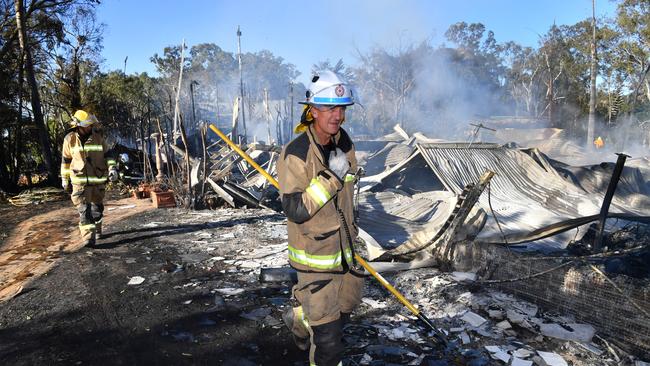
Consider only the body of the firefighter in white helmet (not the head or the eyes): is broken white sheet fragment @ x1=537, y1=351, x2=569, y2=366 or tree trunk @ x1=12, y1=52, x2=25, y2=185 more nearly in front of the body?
the broken white sheet fragment

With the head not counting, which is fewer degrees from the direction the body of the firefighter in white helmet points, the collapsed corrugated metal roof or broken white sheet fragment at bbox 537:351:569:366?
the broken white sheet fragment

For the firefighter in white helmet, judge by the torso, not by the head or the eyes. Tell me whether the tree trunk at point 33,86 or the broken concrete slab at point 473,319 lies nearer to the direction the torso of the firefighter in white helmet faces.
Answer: the broken concrete slab

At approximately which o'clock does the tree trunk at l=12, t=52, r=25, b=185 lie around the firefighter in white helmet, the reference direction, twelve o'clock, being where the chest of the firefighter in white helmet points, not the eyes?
The tree trunk is roughly at 6 o'clock from the firefighter in white helmet.

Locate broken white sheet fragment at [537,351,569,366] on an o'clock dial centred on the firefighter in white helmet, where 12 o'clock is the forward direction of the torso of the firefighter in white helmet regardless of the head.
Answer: The broken white sheet fragment is roughly at 10 o'clock from the firefighter in white helmet.

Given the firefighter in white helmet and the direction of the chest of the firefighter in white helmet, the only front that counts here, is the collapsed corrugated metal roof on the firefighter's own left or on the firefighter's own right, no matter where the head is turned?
on the firefighter's own left

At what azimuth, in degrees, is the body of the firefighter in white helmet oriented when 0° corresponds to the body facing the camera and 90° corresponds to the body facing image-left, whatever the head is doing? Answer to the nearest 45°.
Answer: approximately 315°

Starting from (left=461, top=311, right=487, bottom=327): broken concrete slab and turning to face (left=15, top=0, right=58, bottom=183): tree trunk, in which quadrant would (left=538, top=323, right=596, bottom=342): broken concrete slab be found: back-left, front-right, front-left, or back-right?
back-right

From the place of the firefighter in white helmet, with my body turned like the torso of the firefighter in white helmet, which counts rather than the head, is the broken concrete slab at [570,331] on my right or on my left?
on my left

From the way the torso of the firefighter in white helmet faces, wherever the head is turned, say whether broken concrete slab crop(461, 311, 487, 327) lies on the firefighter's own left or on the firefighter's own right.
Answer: on the firefighter's own left

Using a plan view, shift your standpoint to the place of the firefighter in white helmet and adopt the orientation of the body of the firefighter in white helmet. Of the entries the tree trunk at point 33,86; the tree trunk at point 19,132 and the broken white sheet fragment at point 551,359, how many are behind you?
2

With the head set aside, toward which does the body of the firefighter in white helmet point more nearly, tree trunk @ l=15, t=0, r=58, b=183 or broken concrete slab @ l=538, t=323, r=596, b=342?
the broken concrete slab
